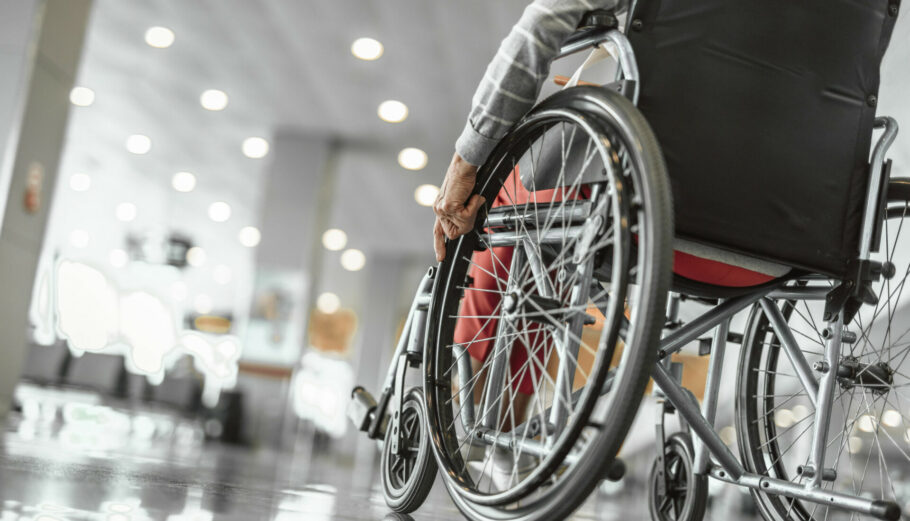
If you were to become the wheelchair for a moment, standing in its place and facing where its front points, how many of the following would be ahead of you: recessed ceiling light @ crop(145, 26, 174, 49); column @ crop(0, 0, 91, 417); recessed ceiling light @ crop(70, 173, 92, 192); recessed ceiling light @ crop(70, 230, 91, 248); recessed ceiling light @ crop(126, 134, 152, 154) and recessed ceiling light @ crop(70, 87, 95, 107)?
6

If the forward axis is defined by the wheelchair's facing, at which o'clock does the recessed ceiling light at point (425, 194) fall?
The recessed ceiling light is roughly at 1 o'clock from the wheelchair.

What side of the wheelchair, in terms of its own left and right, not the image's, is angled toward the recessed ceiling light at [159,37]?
front

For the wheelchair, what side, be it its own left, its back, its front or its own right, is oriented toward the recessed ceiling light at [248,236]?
front

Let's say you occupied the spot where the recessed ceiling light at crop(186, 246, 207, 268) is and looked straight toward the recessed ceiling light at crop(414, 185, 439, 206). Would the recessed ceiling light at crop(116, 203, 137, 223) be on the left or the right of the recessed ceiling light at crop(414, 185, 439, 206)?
right

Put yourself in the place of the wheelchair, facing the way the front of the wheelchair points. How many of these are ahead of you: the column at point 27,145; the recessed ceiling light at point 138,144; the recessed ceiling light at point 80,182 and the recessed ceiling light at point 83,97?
4

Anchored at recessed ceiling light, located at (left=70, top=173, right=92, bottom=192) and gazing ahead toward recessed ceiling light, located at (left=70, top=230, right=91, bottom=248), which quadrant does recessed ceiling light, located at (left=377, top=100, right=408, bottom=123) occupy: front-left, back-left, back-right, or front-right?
back-right

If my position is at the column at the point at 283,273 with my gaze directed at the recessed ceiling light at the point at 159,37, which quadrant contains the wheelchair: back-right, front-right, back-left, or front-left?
front-left

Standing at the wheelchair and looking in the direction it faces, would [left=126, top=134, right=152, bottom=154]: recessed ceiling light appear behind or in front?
in front

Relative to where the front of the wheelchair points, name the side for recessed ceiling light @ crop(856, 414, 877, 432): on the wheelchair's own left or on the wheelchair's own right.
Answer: on the wheelchair's own right

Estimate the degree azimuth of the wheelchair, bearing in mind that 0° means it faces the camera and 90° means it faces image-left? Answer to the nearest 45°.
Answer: approximately 135°

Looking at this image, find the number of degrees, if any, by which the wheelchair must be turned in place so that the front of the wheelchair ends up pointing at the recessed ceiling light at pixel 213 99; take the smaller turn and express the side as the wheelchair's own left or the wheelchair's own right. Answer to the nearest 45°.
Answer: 0° — it already faces it

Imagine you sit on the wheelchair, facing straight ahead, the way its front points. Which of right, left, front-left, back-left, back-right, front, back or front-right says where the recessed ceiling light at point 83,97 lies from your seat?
front

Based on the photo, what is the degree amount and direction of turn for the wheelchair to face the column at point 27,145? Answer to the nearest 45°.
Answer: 0° — it already faces it

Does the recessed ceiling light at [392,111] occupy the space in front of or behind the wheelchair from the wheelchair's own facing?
in front
